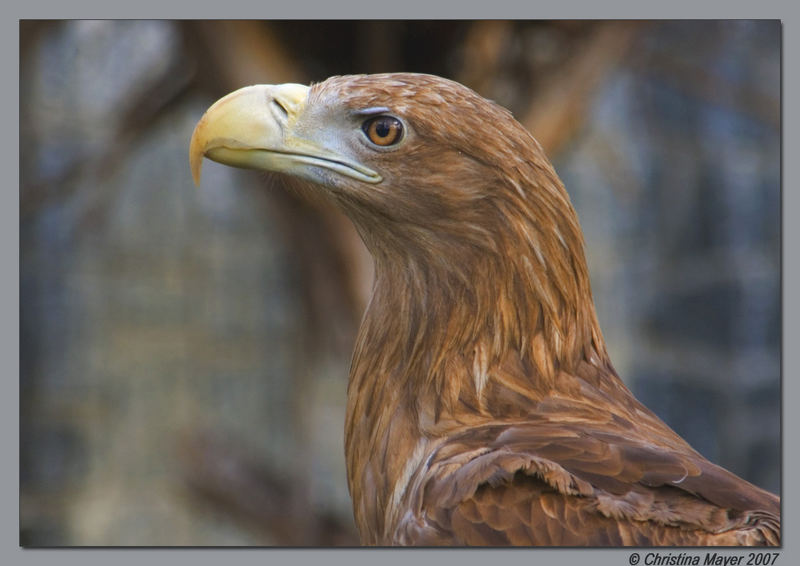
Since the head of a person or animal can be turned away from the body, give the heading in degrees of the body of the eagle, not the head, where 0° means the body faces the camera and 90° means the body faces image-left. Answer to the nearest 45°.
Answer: approximately 90°
